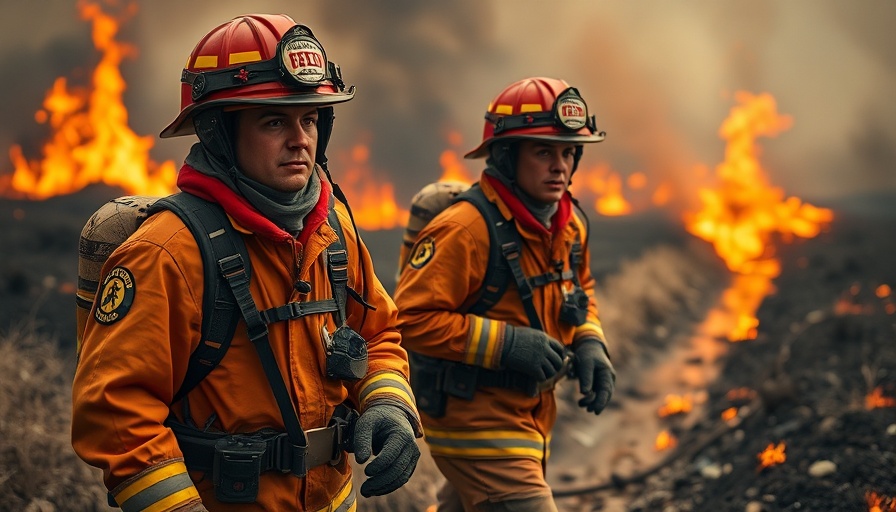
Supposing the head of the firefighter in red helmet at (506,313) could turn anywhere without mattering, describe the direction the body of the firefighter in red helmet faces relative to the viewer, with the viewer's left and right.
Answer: facing the viewer and to the right of the viewer

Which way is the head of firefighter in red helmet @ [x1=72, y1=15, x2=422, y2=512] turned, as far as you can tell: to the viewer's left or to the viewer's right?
to the viewer's right

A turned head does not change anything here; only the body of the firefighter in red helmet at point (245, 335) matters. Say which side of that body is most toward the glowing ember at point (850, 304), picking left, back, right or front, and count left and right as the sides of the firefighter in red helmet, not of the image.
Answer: left

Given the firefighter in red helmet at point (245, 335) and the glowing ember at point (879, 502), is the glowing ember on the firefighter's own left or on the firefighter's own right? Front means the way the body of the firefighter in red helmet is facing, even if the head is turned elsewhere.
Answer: on the firefighter's own left

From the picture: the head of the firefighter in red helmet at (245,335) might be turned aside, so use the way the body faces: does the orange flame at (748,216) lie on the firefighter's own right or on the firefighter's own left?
on the firefighter's own left

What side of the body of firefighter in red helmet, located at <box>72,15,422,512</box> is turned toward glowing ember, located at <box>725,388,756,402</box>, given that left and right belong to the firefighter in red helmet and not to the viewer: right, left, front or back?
left

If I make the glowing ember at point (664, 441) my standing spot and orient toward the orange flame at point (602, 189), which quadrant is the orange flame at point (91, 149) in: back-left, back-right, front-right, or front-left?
front-left

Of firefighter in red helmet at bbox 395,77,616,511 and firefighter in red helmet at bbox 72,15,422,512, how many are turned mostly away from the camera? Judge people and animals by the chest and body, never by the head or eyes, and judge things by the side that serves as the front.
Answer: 0

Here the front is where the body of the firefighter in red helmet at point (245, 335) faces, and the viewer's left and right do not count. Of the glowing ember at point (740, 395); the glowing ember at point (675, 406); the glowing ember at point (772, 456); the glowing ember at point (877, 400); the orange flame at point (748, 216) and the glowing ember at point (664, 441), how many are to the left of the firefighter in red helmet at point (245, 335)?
6
